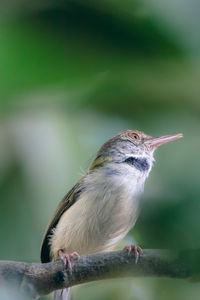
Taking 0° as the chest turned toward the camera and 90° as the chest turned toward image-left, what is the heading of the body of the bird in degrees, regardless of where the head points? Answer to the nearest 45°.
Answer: approximately 315°
